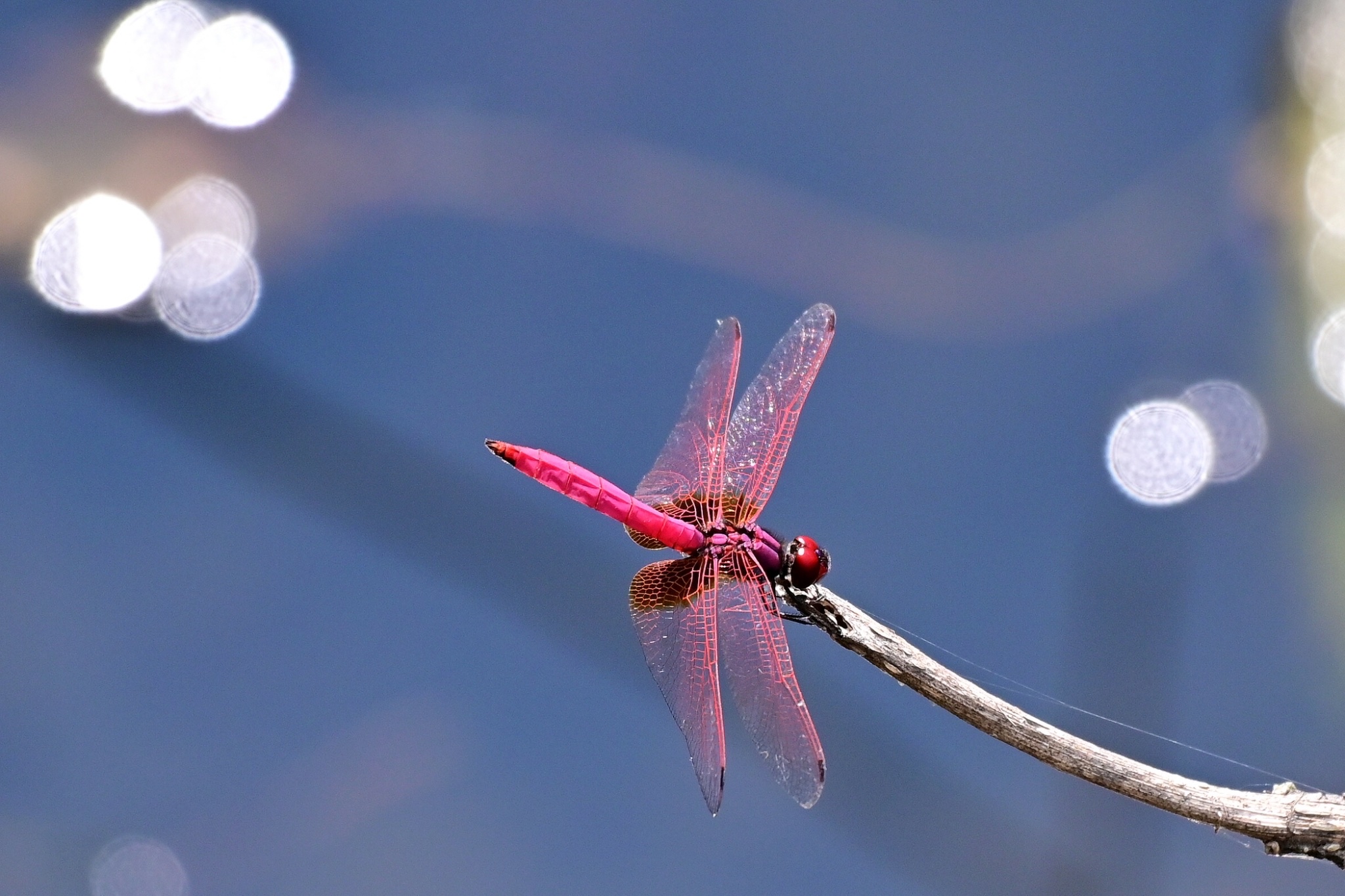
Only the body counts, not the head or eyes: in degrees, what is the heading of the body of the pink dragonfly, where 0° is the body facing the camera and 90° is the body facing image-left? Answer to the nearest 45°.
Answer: approximately 270°
